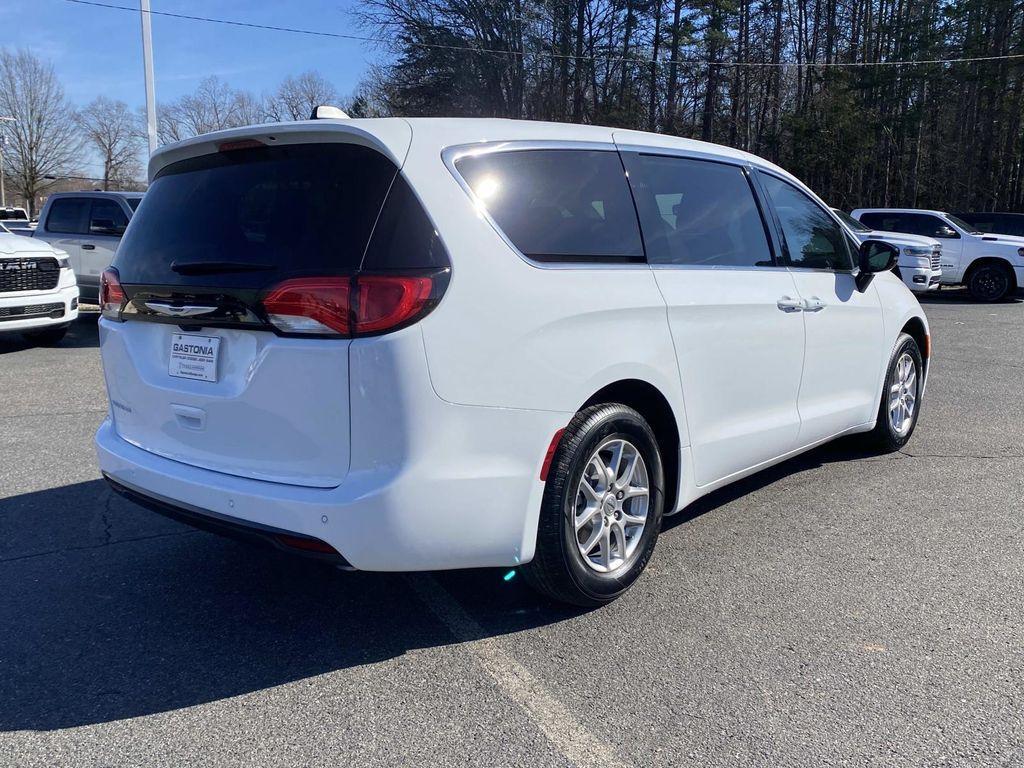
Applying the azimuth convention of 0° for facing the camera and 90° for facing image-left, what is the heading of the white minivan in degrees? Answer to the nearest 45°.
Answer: approximately 225°

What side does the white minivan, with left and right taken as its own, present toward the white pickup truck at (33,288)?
left

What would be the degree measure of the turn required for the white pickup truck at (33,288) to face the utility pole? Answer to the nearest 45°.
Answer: approximately 135° to its left

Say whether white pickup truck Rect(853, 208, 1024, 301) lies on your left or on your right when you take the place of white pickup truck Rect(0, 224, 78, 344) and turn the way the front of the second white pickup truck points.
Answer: on your left

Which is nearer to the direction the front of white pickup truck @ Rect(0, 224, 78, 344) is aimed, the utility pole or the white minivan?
the white minivan

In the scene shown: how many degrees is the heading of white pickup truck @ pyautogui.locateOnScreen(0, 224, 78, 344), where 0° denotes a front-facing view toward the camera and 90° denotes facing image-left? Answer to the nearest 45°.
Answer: approximately 315°

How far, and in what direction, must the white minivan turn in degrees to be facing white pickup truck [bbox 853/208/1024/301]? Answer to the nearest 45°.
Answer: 0° — it already faces it

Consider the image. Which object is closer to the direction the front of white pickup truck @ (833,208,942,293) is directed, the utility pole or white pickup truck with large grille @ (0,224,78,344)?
the white pickup truck with large grille

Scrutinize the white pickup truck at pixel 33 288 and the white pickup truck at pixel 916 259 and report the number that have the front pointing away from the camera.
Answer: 0

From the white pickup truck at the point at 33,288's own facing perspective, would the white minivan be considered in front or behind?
in front

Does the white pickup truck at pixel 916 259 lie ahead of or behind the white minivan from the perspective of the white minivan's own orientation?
ahead
